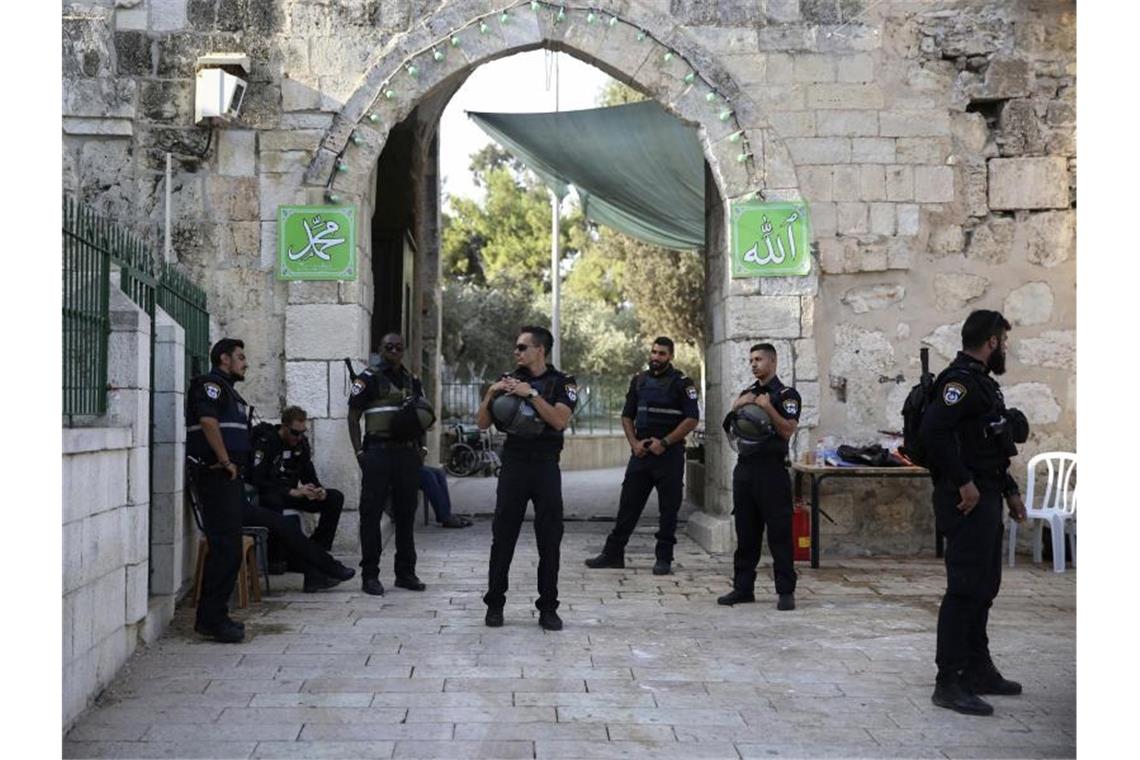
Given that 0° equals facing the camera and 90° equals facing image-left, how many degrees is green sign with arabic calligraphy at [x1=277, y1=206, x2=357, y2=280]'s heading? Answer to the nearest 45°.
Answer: approximately 0°

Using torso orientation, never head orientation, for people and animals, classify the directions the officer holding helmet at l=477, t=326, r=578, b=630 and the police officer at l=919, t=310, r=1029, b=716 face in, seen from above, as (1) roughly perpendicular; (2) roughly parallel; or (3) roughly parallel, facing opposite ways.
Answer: roughly perpendicular

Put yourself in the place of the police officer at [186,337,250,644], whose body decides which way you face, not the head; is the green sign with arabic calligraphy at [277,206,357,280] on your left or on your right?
on your left

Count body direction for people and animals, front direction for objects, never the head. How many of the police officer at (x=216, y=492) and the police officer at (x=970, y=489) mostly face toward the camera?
0

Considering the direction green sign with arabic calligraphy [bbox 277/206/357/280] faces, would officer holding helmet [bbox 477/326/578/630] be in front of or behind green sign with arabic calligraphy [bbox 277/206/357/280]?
in front

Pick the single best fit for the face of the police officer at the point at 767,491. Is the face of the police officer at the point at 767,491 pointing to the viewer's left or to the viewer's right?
to the viewer's left

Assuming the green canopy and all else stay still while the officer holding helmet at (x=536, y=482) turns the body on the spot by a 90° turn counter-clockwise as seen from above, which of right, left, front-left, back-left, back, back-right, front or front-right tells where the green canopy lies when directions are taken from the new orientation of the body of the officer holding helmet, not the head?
back-left

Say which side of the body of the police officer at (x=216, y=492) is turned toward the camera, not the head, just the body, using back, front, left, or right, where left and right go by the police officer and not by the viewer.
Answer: right
